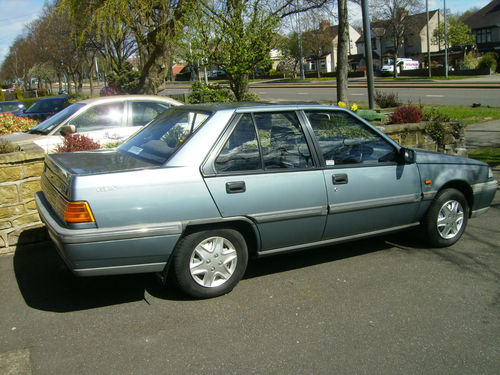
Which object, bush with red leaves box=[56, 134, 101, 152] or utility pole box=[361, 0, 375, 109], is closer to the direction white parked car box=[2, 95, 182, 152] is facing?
the bush with red leaves

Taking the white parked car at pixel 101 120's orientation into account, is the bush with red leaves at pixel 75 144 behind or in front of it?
in front

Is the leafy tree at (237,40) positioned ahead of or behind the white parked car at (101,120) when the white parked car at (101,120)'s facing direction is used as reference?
behind

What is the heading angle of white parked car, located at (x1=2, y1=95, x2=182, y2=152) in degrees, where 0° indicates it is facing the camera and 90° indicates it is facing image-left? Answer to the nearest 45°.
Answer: approximately 45°

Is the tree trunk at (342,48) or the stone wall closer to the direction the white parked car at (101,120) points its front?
the stone wall

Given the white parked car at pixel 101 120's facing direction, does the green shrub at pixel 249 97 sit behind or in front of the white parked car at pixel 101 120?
behind

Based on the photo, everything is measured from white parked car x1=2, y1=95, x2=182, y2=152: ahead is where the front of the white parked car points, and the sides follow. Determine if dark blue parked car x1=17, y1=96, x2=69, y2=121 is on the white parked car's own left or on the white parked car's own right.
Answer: on the white parked car's own right

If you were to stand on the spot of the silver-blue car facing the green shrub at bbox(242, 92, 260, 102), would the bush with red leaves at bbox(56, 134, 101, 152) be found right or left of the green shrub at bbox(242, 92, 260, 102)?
left

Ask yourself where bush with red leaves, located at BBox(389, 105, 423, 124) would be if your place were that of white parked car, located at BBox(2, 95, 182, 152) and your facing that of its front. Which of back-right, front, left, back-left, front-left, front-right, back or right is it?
back-left

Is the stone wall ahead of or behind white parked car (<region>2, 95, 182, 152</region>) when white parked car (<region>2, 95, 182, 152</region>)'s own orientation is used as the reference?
ahead
